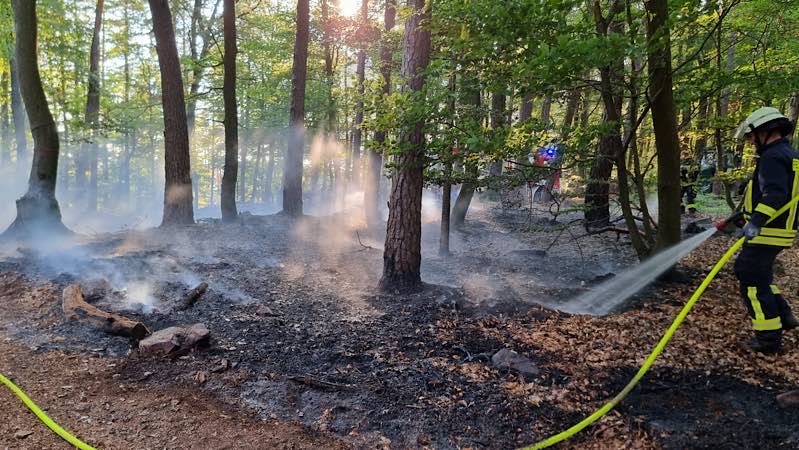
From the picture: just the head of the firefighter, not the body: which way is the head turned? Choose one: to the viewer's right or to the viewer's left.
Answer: to the viewer's left

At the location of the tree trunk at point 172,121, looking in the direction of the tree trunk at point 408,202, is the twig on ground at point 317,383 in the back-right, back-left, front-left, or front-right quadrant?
front-right

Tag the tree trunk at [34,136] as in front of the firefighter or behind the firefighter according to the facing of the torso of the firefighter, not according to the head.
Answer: in front

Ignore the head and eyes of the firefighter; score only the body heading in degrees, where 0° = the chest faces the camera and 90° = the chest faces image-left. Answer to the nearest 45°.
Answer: approximately 90°

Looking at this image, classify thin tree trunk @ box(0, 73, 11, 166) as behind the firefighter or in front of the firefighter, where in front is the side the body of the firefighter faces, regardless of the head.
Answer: in front

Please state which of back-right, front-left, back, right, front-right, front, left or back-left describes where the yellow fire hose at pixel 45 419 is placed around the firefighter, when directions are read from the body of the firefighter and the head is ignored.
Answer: front-left

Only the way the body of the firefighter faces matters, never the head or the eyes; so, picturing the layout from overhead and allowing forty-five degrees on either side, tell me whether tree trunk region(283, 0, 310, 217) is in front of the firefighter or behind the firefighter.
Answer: in front

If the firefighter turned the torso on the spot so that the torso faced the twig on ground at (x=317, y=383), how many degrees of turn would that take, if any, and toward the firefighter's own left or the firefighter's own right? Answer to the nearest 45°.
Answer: approximately 45° to the firefighter's own left
